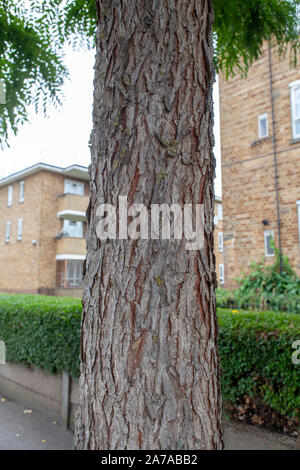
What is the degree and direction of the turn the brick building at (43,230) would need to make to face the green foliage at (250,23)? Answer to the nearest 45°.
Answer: approximately 45° to its right

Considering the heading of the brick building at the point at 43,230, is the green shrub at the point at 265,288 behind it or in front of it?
in front

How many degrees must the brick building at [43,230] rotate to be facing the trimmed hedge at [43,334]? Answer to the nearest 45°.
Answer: approximately 45° to its right

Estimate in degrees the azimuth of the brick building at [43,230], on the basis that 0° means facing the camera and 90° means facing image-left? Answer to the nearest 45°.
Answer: approximately 315°

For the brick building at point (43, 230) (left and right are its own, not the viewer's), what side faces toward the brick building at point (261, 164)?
front

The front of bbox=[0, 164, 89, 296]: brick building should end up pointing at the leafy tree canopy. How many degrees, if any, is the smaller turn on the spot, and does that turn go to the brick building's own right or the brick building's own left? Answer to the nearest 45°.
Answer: approximately 45° to the brick building's own right

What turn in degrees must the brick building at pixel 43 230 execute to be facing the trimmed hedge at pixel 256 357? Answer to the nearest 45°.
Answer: approximately 45° to its right
